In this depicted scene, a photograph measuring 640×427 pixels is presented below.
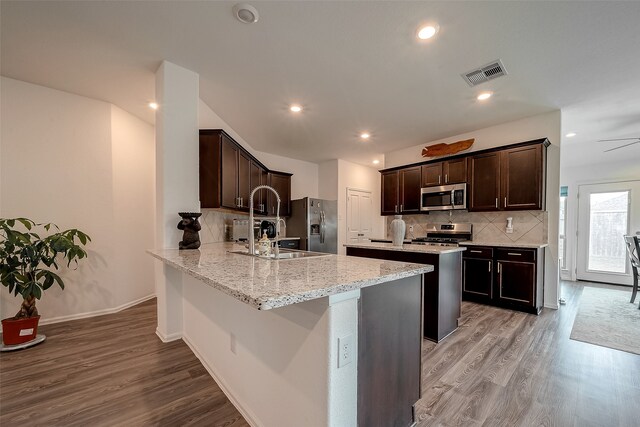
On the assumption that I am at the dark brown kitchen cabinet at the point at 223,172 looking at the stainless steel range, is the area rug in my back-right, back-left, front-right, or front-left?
front-right

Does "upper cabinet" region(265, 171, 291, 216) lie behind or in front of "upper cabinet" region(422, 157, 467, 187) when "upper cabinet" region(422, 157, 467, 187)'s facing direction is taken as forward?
in front

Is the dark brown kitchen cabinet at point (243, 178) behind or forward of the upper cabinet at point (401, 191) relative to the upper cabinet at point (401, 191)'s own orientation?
forward

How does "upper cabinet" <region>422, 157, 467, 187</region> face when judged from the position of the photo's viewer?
facing the viewer and to the left of the viewer

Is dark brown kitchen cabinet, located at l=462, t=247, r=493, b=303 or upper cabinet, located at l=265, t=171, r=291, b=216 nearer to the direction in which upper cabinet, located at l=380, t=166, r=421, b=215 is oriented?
the upper cabinet

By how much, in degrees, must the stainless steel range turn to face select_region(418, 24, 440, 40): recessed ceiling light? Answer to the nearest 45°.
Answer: approximately 45° to its left

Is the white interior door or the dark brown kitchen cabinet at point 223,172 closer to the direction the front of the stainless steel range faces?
the dark brown kitchen cabinet

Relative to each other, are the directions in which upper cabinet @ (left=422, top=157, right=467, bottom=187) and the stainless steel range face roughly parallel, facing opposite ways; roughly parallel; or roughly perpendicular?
roughly parallel

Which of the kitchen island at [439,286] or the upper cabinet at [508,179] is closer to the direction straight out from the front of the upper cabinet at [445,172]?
the kitchen island

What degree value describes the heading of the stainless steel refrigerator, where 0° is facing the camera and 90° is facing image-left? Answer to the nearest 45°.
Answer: approximately 315°

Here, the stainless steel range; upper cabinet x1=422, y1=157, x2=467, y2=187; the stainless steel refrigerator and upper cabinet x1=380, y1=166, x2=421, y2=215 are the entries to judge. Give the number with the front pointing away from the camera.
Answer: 0

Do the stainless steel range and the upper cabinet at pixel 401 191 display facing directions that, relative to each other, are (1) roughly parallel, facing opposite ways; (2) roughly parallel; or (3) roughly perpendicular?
roughly parallel

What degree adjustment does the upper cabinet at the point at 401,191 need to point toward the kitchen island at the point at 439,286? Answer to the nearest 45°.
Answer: approximately 45° to its left

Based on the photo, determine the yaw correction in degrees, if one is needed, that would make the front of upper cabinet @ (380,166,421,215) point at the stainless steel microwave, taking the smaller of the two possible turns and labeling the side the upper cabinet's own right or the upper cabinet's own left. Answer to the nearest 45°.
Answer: approximately 90° to the upper cabinet's own left

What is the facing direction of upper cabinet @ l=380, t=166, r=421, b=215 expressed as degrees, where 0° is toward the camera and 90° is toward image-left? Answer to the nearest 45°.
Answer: approximately 45°
